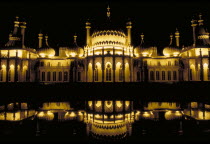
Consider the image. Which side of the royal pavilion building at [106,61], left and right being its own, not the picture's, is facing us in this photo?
front
